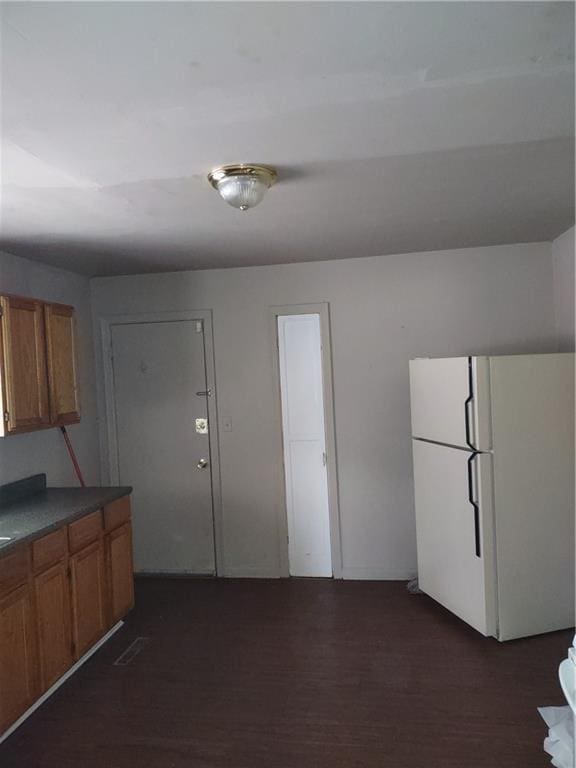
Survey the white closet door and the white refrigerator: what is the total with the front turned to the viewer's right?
0

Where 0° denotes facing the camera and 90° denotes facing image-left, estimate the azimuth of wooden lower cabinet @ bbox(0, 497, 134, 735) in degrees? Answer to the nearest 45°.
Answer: approximately 315°

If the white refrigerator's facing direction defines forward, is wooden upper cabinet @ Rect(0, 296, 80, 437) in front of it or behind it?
in front

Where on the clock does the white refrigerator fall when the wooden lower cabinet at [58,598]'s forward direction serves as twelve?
The white refrigerator is roughly at 11 o'clock from the wooden lower cabinet.

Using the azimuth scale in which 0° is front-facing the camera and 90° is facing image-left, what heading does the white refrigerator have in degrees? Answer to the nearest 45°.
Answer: approximately 45°

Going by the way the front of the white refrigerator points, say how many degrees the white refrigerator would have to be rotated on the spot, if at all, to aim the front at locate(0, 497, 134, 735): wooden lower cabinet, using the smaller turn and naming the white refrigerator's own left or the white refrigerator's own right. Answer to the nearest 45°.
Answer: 0° — it already faces it

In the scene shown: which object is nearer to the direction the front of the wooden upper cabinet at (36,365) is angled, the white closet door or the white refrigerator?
the white refrigerator

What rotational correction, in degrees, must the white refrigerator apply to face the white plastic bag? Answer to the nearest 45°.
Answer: approximately 45° to its left

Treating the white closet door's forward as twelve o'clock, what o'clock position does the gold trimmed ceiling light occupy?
The gold trimmed ceiling light is roughly at 12 o'clock from the white closet door.

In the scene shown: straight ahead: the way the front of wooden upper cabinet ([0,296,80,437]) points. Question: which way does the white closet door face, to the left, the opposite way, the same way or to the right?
to the right
